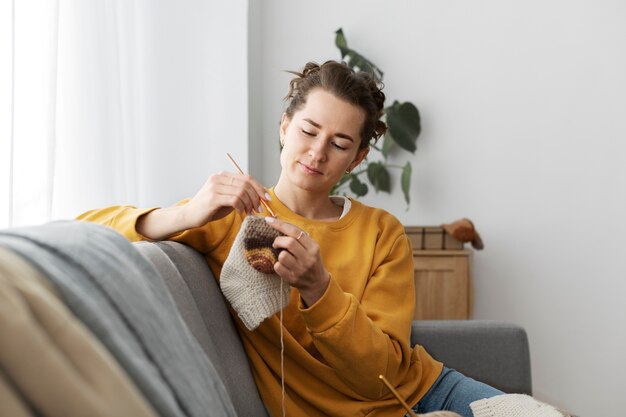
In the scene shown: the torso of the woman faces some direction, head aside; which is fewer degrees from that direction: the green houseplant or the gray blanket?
the gray blanket

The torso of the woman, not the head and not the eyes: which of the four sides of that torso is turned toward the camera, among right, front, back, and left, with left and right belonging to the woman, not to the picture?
front

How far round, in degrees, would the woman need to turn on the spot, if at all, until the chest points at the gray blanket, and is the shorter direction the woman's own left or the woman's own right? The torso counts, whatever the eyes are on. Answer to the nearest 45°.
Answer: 0° — they already face it

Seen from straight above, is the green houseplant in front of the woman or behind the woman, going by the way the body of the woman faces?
behind

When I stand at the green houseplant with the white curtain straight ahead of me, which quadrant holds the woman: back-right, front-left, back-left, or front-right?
front-left

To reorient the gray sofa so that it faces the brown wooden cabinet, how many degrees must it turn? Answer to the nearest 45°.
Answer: approximately 90° to its left

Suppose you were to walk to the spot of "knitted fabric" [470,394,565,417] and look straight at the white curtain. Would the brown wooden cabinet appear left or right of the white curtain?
right
